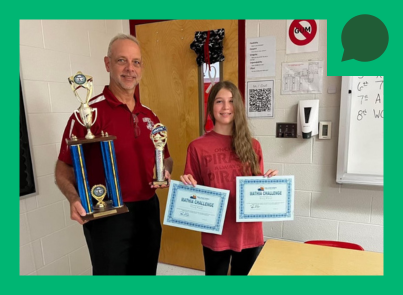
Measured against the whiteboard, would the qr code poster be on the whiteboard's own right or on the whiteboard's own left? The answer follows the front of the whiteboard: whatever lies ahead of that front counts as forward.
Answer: on the whiteboard's own right

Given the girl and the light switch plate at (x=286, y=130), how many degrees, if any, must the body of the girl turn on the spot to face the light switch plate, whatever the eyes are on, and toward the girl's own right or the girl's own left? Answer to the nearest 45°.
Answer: approximately 135° to the girl's own left

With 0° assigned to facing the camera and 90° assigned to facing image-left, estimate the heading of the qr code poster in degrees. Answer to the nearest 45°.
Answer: approximately 0°

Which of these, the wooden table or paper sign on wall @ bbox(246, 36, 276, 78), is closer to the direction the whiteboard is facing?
the wooden table
